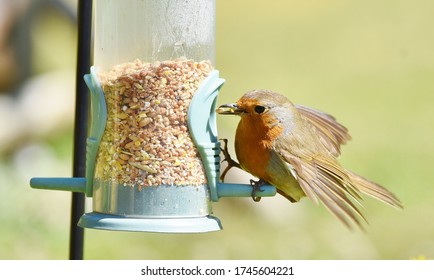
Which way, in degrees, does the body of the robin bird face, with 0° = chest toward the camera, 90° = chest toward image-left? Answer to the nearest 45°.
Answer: approximately 90°
